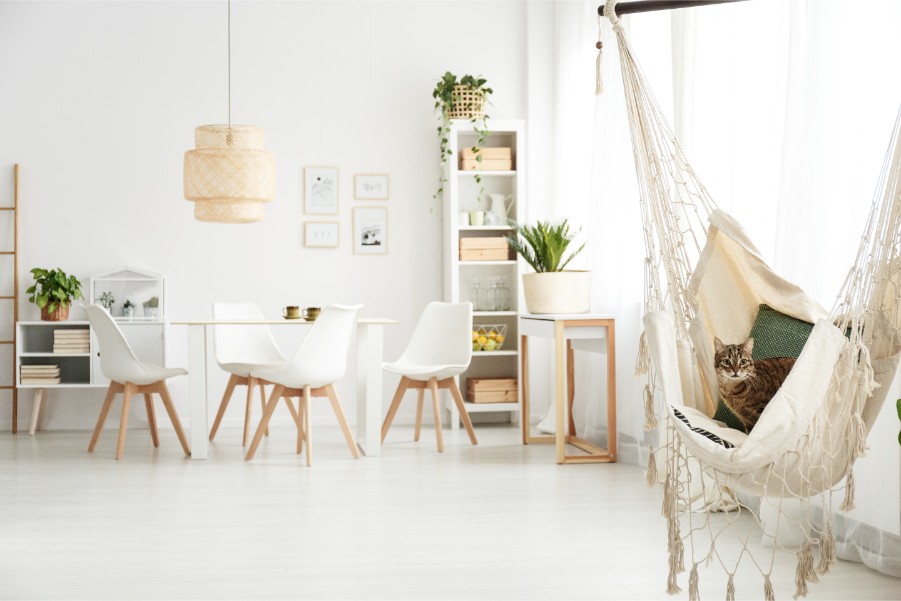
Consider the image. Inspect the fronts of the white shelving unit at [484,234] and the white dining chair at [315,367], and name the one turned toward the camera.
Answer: the white shelving unit

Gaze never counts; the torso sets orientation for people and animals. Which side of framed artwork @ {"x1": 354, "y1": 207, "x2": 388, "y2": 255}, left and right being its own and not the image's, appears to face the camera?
front

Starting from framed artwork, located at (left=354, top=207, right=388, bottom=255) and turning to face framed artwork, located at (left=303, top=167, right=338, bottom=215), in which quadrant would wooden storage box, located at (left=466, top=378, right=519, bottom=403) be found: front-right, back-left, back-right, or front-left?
back-left

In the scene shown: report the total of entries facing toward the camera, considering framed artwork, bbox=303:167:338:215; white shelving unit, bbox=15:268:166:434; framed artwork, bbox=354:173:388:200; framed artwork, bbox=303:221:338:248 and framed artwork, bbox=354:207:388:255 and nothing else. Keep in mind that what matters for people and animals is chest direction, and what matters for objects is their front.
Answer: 5

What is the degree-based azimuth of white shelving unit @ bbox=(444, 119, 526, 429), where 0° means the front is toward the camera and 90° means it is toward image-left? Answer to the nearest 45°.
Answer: approximately 0°

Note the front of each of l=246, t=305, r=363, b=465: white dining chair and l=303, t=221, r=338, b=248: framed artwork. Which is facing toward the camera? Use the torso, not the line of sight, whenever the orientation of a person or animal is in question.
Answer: the framed artwork

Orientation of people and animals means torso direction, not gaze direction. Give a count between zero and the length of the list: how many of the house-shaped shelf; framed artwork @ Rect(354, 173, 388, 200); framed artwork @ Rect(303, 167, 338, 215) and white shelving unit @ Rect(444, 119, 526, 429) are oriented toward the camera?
4

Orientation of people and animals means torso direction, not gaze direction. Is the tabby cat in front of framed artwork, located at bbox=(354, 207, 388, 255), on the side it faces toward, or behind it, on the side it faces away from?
in front

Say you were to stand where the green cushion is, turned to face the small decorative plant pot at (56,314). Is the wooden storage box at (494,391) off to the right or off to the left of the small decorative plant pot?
right

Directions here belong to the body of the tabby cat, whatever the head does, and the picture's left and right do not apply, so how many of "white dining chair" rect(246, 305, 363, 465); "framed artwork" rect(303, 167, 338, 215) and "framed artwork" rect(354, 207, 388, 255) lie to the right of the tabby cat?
3

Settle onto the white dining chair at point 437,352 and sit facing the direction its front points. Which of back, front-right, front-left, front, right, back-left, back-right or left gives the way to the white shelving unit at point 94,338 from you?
front-right

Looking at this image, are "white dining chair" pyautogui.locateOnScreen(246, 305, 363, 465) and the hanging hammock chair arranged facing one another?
no

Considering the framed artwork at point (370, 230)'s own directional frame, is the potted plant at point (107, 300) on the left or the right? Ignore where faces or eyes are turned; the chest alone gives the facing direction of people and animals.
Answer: on its right

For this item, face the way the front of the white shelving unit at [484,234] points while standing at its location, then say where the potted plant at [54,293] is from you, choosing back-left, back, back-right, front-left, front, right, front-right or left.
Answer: right

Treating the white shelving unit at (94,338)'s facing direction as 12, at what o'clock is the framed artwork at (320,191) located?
The framed artwork is roughly at 9 o'clock from the white shelving unit.

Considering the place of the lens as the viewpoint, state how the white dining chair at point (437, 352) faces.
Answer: facing the viewer and to the left of the viewer

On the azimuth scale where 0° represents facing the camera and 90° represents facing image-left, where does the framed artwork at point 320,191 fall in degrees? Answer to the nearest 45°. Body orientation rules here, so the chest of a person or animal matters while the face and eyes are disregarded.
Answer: approximately 0°

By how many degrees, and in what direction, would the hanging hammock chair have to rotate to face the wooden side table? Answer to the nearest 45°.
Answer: approximately 135° to its right

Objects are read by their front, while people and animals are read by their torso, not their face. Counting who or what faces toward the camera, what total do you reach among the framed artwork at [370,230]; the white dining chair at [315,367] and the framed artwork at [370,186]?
2
